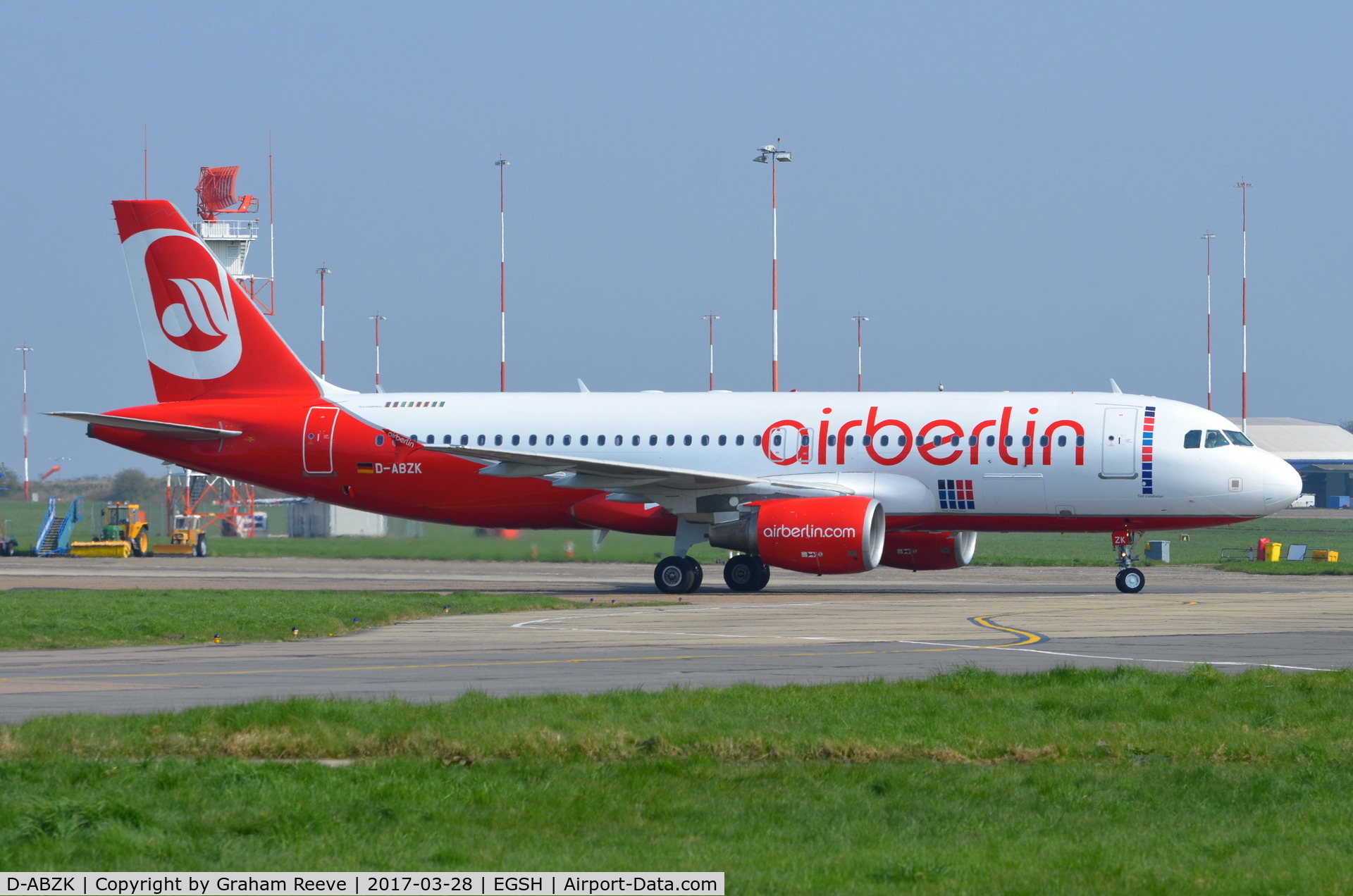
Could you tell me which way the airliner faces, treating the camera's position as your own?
facing to the right of the viewer
